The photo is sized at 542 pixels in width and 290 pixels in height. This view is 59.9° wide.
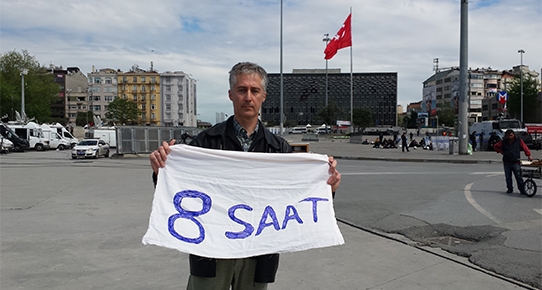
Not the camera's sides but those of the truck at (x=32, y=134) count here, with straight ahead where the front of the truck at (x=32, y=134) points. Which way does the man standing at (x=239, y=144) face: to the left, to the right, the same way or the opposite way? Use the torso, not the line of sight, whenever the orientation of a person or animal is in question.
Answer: to the right

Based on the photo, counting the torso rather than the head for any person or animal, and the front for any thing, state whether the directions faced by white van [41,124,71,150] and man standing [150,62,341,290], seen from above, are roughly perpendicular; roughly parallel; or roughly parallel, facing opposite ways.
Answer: roughly perpendicular

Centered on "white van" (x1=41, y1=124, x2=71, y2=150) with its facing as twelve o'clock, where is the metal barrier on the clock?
The metal barrier is roughly at 1 o'clock from the white van.

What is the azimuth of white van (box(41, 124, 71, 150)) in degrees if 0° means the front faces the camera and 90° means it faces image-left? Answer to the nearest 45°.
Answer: approximately 315°
